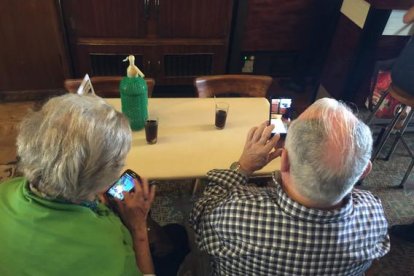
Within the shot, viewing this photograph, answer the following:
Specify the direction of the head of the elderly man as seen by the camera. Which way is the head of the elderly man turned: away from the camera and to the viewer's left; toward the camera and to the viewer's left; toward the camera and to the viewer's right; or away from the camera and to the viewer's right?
away from the camera and to the viewer's left

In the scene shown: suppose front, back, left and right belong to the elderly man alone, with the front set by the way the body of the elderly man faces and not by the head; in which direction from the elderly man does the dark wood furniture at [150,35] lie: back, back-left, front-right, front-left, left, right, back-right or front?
front-left

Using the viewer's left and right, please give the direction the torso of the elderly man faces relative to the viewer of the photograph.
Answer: facing away from the viewer

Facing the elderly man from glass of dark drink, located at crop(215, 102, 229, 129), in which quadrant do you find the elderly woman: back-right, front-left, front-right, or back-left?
front-right

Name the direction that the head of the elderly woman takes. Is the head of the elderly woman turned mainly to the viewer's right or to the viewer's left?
to the viewer's right

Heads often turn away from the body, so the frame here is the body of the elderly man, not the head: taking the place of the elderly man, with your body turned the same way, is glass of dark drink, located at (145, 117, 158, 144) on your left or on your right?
on your left

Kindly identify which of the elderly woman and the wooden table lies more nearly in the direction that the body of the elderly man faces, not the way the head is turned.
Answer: the wooden table

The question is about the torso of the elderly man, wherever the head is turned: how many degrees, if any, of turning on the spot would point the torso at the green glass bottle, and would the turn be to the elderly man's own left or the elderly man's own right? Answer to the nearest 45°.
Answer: approximately 45° to the elderly man's own left

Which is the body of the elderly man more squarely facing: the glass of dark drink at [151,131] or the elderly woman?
the glass of dark drink

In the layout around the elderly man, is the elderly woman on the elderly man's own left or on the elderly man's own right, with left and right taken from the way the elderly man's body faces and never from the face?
on the elderly man's own left

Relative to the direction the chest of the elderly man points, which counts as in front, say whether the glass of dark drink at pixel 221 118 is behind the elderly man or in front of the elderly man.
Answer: in front
